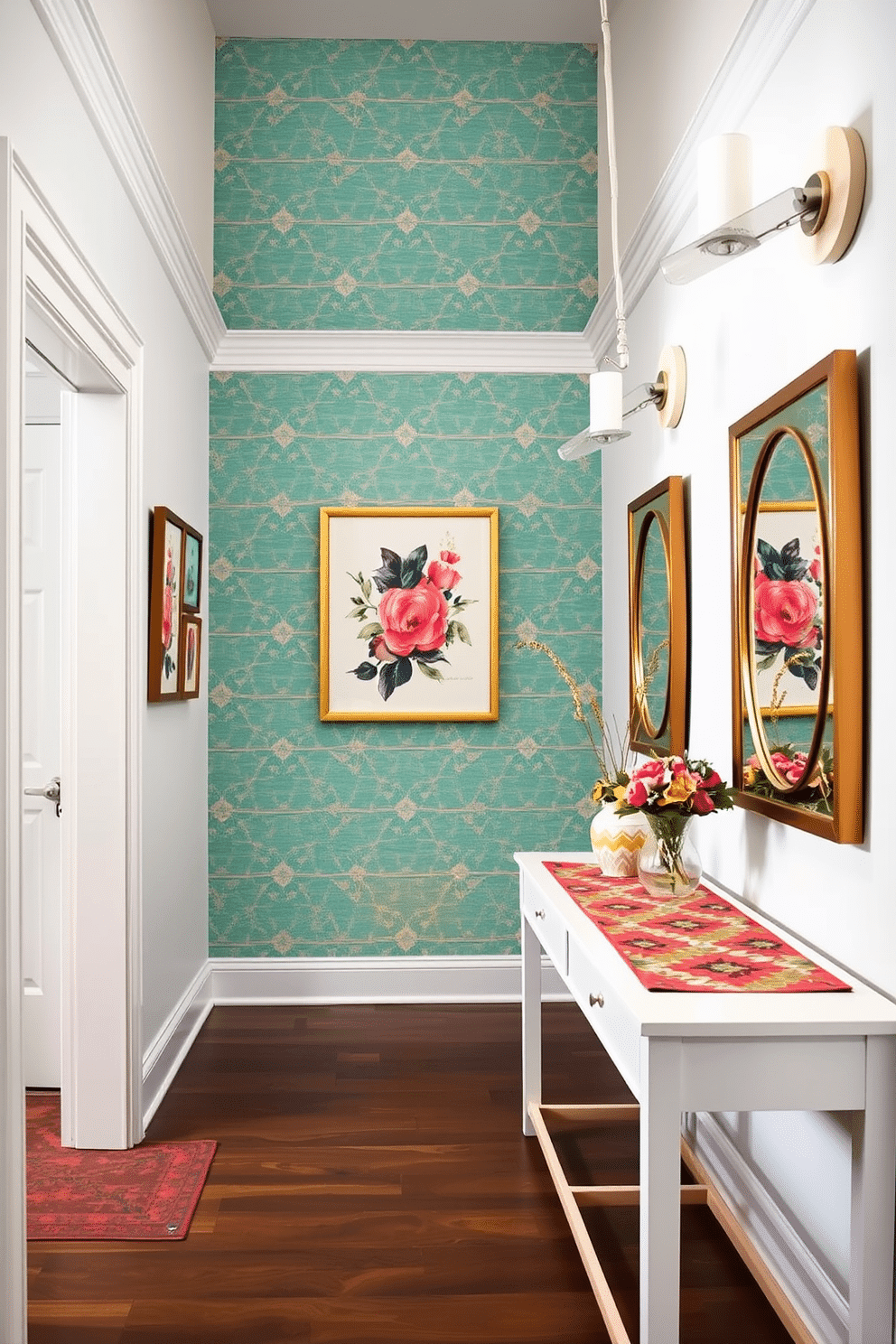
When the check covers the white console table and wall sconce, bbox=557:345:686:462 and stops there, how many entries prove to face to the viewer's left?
2

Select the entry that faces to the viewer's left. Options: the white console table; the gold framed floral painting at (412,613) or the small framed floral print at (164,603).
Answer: the white console table

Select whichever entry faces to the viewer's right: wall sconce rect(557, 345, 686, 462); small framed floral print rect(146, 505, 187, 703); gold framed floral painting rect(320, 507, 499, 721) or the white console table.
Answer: the small framed floral print

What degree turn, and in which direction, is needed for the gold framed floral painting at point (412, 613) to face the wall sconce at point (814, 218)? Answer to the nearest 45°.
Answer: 0° — it already faces it

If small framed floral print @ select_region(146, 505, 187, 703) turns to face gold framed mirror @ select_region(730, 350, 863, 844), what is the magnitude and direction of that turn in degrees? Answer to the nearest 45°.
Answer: approximately 45° to its right

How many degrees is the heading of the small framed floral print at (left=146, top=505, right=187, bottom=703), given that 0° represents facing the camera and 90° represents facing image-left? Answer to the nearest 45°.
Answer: approximately 270°

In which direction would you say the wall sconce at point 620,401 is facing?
to the viewer's left

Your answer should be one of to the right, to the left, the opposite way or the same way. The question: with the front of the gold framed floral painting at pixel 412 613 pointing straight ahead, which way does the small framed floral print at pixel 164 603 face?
to the left

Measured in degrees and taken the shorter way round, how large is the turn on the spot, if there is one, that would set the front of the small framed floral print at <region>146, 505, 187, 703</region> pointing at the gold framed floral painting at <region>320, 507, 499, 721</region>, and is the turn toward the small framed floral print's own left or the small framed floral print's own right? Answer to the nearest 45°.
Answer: approximately 45° to the small framed floral print's own left

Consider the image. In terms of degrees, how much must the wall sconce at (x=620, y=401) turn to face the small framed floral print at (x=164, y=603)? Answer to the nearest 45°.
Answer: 0° — it already faces it
